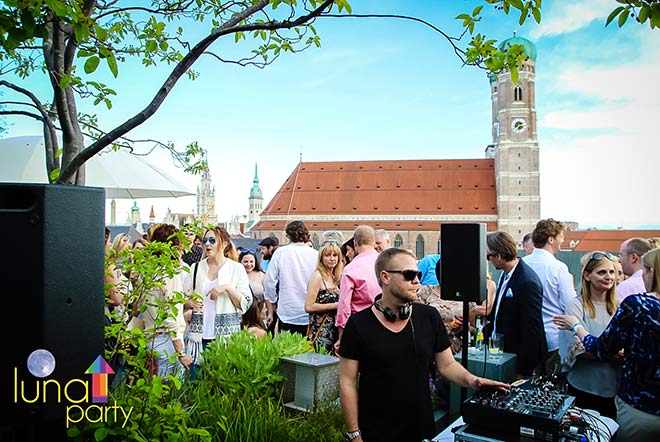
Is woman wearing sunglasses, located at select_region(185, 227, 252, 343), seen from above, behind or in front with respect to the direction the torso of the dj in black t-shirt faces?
behind

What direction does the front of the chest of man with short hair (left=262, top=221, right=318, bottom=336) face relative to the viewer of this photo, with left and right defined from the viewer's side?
facing away from the viewer

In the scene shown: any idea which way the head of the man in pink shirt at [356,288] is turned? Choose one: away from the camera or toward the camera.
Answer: away from the camera

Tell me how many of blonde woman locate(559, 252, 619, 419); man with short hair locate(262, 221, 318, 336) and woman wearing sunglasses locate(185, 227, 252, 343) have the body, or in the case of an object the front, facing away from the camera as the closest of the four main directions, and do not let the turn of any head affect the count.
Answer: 1

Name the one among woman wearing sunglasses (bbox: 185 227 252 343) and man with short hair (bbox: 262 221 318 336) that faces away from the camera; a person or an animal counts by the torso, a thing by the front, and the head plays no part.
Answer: the man with short hair

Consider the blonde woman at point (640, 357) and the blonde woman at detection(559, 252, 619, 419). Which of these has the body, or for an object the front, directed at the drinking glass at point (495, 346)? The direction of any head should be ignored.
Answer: the blonde woman at point (640, 357)

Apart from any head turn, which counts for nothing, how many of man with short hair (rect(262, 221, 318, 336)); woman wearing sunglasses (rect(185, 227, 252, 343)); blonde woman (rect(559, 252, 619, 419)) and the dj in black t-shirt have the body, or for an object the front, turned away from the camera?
1

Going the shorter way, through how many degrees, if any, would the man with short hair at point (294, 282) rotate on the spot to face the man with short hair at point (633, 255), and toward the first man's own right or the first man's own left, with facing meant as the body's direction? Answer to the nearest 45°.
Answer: approximately 90° to the first man's own right

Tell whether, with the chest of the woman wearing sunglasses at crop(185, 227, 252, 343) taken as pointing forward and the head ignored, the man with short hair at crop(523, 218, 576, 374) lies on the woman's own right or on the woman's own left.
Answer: on the woman's own left

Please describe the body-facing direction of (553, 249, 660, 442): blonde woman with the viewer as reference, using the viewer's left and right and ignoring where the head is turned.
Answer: facing away from the viewer and to the left of the viewer

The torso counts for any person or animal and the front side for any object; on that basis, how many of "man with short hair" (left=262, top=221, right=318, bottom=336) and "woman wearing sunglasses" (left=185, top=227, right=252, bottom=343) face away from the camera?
1
